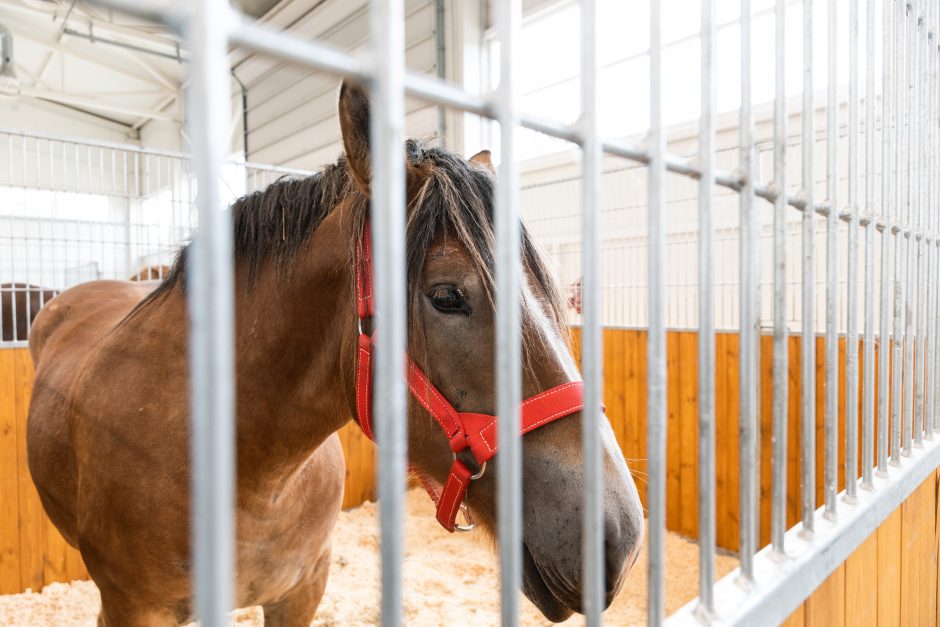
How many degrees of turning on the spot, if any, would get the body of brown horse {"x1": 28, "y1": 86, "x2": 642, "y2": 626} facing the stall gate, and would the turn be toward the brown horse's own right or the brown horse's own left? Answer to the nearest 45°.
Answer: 0° — it already faces it

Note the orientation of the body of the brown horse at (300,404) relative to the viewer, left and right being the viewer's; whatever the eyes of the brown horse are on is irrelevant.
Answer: facing the viewer and to the right of the viewer
